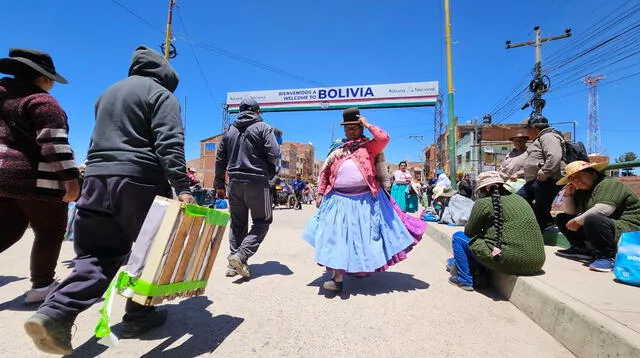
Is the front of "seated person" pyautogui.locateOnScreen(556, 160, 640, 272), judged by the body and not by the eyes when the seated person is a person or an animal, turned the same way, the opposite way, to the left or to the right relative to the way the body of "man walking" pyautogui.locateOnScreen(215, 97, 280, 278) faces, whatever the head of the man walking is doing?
to the left

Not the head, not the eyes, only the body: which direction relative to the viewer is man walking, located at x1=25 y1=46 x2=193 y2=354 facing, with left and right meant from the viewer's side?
facing away from the viewer and to the right of the viewer

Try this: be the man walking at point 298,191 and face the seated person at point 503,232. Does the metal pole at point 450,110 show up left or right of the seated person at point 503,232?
left

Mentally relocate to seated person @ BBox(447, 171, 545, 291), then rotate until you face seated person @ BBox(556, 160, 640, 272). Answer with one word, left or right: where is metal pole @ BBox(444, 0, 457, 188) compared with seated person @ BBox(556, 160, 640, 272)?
left

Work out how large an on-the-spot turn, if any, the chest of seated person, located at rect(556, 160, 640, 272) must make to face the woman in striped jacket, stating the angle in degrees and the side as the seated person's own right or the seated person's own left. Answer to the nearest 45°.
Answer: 0° — they already face them

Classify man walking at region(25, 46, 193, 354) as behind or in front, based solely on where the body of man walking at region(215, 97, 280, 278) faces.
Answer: behind

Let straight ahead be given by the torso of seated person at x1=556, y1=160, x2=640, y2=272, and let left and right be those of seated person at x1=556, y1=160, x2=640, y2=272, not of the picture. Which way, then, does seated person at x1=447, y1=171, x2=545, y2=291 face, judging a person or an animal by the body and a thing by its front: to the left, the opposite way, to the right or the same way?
to the right

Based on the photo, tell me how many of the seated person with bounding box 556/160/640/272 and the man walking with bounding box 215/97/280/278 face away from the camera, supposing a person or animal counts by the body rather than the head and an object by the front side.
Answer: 1

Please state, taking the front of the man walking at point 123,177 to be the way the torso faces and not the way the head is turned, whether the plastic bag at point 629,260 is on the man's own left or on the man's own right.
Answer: on the man's own right

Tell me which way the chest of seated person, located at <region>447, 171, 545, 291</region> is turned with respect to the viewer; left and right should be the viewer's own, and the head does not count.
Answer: facing away from the viewer and to the left of the viewer

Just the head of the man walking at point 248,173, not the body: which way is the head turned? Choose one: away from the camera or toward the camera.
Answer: away from the camera

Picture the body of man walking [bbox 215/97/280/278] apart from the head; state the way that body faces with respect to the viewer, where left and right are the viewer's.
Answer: facing away from the viewer
